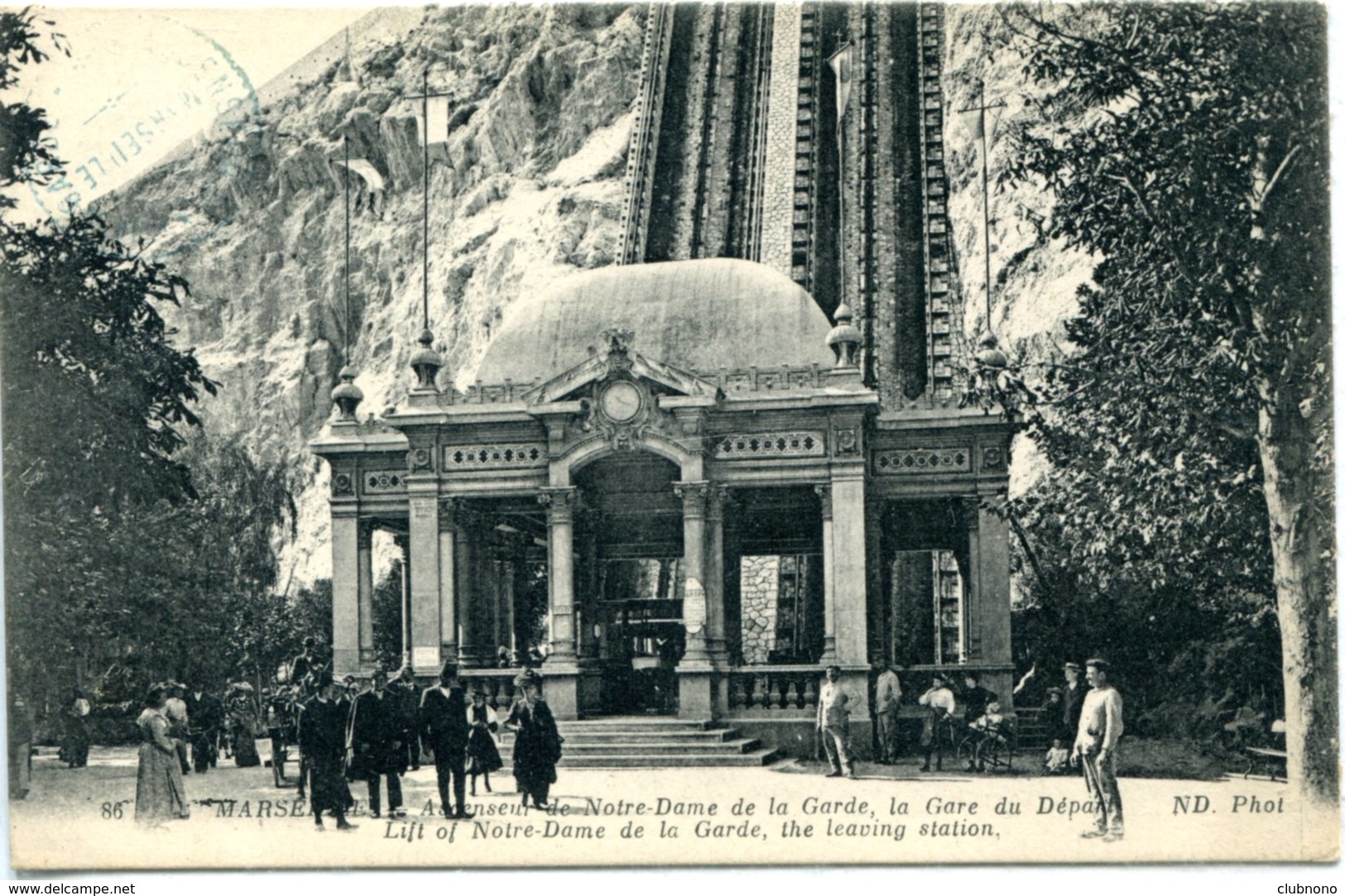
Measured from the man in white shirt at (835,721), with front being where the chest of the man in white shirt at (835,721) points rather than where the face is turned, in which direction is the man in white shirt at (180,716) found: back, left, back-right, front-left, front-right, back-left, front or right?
front-right

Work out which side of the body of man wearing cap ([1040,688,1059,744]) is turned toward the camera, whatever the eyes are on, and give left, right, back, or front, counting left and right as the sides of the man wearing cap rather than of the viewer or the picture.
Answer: front

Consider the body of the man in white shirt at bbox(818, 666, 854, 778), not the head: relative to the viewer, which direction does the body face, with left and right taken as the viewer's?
facing the viewer and to the left of the viewer

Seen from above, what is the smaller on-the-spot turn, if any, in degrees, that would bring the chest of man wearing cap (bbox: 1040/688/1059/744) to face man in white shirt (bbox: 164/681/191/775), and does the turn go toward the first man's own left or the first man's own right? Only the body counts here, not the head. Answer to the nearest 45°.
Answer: approximately 90° to the first man's own right

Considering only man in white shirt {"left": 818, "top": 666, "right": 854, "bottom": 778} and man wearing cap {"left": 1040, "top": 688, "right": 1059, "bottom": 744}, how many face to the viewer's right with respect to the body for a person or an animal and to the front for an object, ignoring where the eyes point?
0

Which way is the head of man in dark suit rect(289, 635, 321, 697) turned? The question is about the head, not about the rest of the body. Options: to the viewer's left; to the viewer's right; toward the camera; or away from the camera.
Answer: toward the camera

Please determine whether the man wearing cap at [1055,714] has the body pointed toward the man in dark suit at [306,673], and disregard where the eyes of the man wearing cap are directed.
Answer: no

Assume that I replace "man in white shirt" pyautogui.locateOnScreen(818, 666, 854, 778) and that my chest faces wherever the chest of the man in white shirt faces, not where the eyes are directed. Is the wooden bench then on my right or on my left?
on my left

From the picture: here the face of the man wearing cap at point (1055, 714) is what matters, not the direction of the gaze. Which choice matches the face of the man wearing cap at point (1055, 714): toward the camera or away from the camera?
toward the camera

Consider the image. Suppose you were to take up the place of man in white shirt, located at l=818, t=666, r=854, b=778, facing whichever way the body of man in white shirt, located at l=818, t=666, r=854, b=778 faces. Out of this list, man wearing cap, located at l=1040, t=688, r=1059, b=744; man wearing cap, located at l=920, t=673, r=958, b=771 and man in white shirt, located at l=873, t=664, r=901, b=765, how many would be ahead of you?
0

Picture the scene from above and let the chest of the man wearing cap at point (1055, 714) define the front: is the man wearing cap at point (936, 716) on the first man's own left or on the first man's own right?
on the first man's own right
